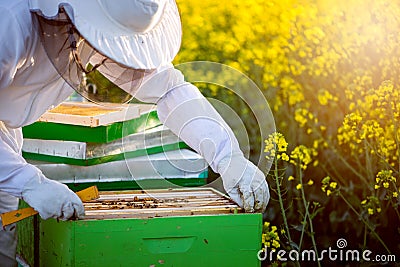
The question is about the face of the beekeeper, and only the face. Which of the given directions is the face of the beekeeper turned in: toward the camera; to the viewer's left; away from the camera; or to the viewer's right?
to the viewer's right

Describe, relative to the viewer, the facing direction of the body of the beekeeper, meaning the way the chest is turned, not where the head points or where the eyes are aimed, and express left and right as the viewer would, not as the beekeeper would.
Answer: facing the viewer and to the right of the viewer
